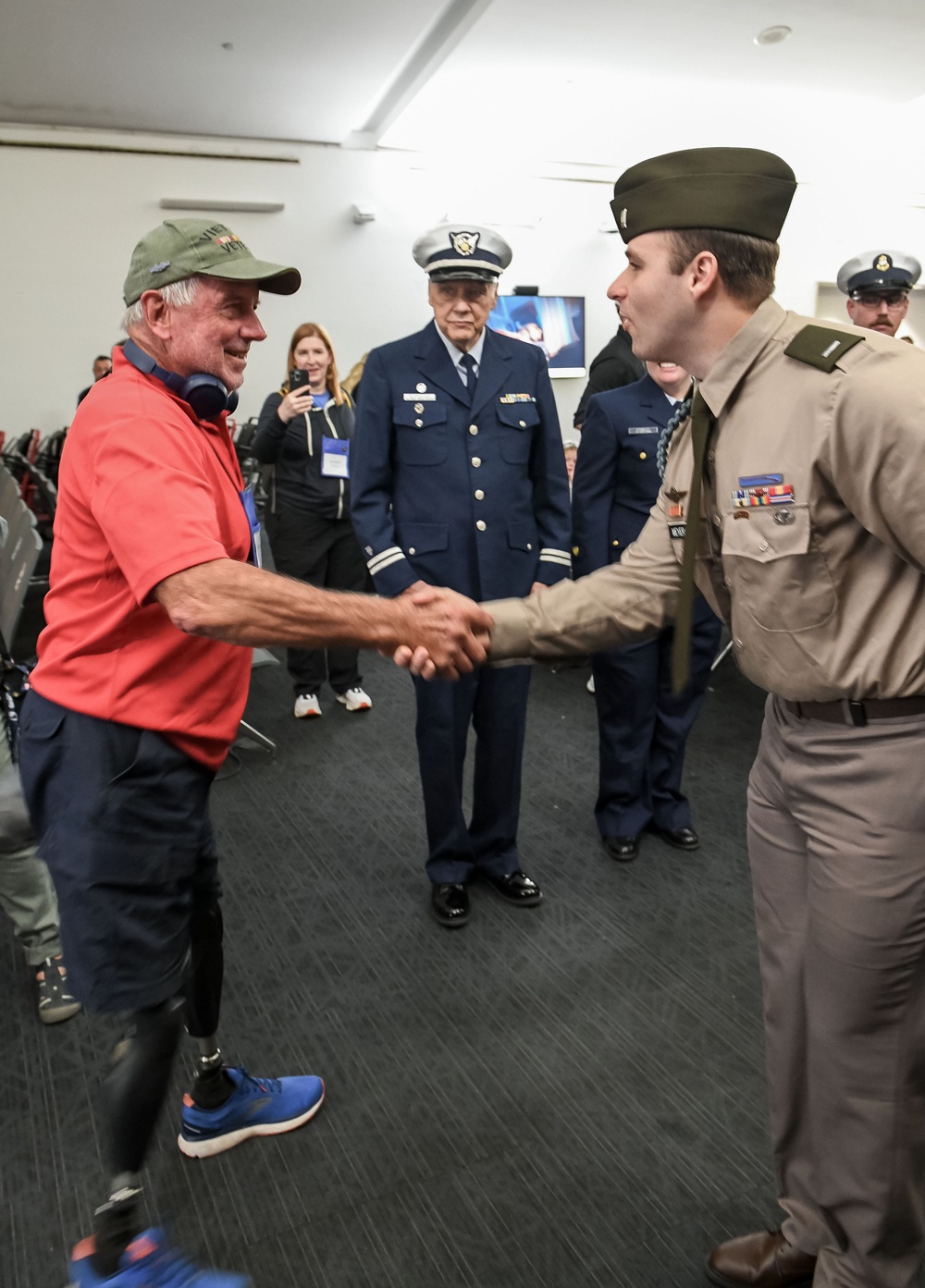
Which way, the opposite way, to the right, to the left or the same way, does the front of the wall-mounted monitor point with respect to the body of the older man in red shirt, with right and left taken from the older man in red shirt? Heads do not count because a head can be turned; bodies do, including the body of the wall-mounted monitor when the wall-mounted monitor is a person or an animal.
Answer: to the right

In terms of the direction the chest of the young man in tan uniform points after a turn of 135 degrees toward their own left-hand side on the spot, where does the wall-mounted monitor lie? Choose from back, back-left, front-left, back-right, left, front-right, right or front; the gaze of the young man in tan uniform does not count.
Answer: left

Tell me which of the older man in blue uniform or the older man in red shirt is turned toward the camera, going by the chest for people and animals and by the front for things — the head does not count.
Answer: the older man in blue uniform

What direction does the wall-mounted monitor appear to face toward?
toward the camera

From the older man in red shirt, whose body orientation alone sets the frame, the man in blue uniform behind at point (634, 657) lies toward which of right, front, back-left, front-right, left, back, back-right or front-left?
front-left

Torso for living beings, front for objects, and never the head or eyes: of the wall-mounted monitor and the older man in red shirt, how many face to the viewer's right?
1

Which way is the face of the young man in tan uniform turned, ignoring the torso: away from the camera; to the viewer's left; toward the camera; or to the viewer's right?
to the viewer's left

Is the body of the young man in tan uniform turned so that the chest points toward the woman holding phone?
no

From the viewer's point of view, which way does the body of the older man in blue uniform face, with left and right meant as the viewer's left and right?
facing the viewer

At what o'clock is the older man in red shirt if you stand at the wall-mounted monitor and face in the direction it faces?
The older man in red shirt is roughly at 12 o'clock from the wall-mounted monitor.

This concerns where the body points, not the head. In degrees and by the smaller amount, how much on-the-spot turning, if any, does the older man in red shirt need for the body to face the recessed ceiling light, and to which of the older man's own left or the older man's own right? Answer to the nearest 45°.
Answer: approximately 45° to the older man's own left

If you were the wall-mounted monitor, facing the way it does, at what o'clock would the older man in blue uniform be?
The older man in blue uniform is roughly at 12 o'clock from the wall-mounted monitor.

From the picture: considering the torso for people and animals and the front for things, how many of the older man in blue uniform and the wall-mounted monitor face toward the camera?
2

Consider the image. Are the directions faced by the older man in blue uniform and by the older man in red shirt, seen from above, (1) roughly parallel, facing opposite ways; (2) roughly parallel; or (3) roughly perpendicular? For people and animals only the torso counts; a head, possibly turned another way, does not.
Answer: roughly perpendicular

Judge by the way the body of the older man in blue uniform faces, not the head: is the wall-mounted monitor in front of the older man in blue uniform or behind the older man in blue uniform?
behind

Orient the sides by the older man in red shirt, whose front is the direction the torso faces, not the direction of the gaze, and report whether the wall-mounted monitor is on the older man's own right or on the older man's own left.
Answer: on the older man's own left

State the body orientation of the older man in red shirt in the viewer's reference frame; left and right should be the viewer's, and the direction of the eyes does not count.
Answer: facing to the right of the viewer

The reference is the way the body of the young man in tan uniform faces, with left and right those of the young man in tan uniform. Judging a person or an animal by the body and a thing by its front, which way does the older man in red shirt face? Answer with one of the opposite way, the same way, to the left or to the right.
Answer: the opposite way

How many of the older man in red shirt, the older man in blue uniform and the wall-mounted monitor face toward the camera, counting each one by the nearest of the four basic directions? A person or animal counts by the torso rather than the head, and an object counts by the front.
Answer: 2
